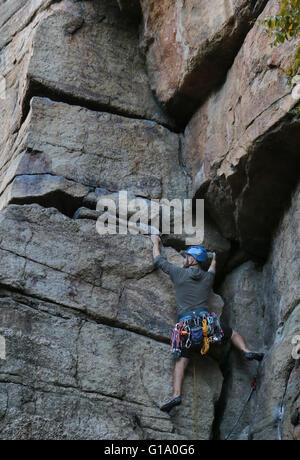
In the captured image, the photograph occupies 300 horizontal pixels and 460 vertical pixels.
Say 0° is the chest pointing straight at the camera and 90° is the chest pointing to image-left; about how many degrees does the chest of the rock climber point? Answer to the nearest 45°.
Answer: approximately 180°
